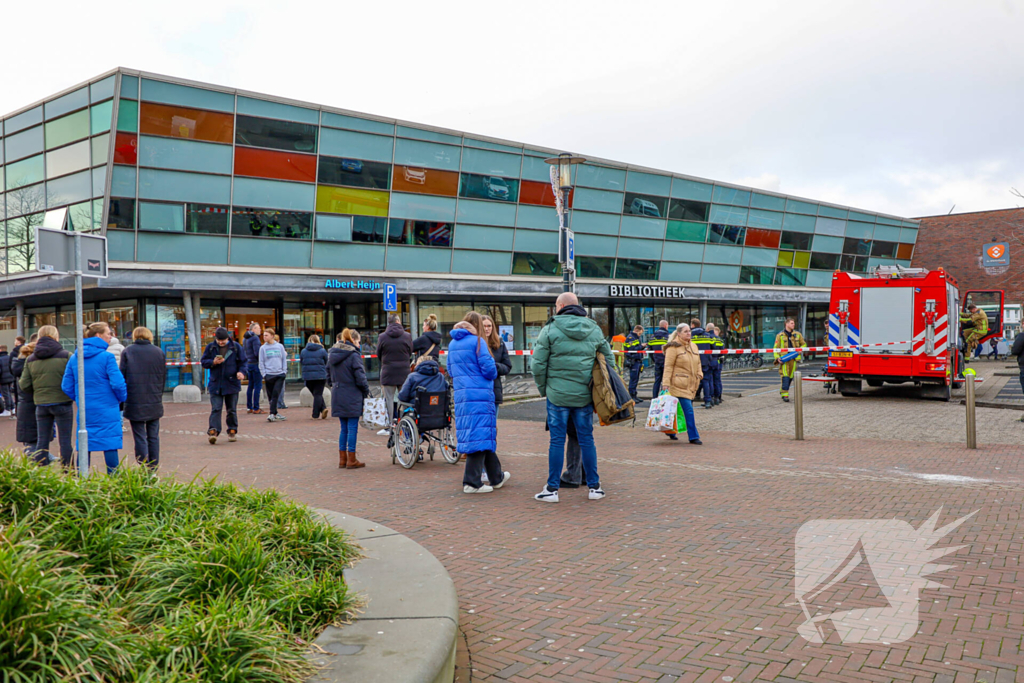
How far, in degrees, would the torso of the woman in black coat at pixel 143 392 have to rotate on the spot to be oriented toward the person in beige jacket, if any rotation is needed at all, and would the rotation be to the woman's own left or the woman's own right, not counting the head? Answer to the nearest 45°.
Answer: approximately 90° to the woman's own right

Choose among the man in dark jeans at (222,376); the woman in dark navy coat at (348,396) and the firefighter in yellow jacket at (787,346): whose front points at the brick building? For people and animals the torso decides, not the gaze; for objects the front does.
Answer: the woman in dark navy coat

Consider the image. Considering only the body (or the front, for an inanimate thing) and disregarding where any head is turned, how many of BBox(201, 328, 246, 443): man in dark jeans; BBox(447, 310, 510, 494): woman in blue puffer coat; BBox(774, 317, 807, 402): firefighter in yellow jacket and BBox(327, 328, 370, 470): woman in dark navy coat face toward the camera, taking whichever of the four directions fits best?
2

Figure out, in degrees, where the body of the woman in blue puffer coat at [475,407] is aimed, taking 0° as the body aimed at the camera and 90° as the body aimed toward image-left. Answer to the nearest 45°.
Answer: approximately 225°

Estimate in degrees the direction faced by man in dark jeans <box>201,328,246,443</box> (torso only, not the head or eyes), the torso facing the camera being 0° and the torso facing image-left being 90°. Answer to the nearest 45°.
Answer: approximately 0°

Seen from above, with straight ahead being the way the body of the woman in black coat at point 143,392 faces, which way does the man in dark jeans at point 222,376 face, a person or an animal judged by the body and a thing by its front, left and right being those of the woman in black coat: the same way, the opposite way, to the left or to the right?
the opposite way

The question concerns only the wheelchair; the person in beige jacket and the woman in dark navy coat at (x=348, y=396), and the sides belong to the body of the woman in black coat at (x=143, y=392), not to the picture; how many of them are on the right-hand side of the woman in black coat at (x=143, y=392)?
3

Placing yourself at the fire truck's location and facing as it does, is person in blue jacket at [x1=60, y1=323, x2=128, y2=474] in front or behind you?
behind

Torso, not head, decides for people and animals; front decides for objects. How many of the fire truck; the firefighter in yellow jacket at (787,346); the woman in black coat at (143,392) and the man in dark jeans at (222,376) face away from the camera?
2

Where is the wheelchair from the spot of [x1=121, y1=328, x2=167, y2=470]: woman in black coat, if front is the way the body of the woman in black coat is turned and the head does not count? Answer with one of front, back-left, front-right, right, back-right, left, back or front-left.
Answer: right

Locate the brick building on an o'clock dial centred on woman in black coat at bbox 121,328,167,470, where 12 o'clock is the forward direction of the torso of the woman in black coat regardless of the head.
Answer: The brick building is roughly at 2 o'clock from the woman in black coat.

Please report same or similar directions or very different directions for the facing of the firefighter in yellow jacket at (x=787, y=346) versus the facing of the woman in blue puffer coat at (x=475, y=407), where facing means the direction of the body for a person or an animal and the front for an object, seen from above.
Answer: very different directions

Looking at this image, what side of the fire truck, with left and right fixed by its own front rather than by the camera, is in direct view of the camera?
back

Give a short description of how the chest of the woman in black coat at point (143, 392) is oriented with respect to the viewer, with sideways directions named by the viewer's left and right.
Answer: facing away from the viewer
